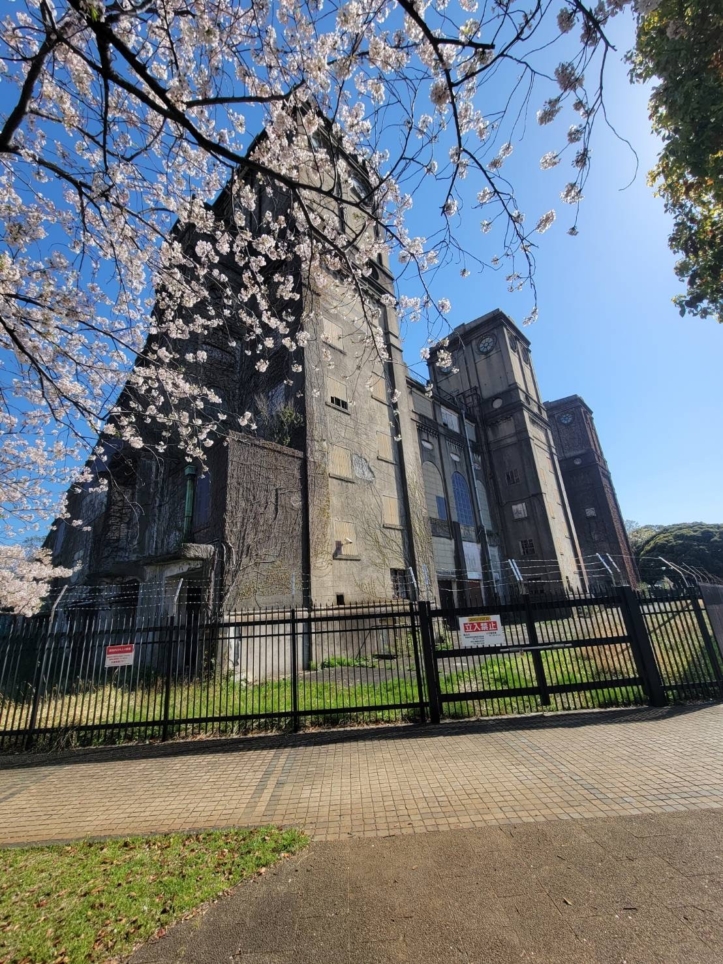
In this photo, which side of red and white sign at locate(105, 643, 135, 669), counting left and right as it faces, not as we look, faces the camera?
front

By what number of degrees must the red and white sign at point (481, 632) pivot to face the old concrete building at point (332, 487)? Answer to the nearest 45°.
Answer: approximately 135° to its right

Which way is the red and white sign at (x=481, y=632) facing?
toward the camera

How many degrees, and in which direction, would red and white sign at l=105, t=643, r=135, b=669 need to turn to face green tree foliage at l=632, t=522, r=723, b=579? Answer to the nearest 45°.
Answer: approximately 90° to its left

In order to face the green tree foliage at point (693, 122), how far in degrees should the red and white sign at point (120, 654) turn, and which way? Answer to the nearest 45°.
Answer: approximately 45° to its left

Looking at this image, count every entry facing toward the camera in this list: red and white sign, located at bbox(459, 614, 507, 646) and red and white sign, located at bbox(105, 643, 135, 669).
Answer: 2

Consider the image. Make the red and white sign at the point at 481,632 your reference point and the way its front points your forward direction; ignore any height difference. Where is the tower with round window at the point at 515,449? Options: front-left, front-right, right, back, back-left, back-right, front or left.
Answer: back

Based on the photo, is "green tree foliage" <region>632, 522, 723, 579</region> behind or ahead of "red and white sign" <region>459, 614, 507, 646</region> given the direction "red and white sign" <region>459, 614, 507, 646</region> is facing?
behind
